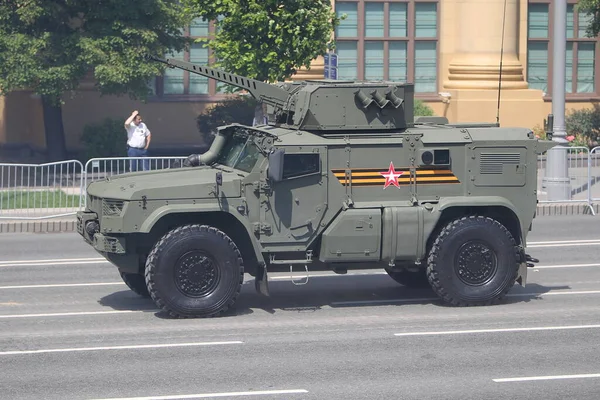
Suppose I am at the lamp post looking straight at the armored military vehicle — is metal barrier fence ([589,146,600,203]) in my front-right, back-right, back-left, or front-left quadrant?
back-left

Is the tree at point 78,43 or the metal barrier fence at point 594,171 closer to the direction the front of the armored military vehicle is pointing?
the tree

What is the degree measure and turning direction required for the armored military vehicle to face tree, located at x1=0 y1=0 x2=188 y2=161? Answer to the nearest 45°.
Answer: approximately 45° to its right

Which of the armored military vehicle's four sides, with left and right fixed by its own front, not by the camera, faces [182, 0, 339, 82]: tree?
right

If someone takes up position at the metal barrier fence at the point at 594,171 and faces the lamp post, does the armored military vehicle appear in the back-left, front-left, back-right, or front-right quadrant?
front-left

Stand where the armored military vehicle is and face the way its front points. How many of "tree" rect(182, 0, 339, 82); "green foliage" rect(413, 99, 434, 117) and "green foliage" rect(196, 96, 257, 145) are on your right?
3

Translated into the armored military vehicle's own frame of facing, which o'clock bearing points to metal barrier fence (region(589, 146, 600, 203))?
The metal barrier fence is roughly at 4 o'clock from the armored military vehicle.

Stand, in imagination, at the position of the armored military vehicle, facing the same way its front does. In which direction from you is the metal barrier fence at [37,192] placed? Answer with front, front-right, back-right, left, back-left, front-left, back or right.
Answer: front-right

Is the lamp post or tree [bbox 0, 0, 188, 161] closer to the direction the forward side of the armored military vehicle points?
the tree

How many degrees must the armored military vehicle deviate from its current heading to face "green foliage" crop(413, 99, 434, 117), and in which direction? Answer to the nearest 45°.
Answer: approximately 90° to its right

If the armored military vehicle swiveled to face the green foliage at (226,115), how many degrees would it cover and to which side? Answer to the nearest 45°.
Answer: approximately 90° to its right

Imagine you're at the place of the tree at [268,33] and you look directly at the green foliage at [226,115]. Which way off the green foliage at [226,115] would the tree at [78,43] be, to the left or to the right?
left

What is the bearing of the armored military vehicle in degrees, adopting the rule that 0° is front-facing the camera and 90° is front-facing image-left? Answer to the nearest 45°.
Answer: approximately 90°
